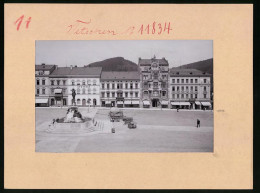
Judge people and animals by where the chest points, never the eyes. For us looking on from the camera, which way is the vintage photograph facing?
facing the viewer
